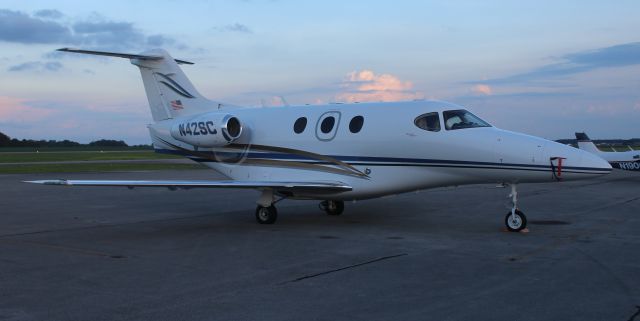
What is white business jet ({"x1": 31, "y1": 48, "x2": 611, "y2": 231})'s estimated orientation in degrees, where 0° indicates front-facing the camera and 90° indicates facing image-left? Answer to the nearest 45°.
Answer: approximately 315°
